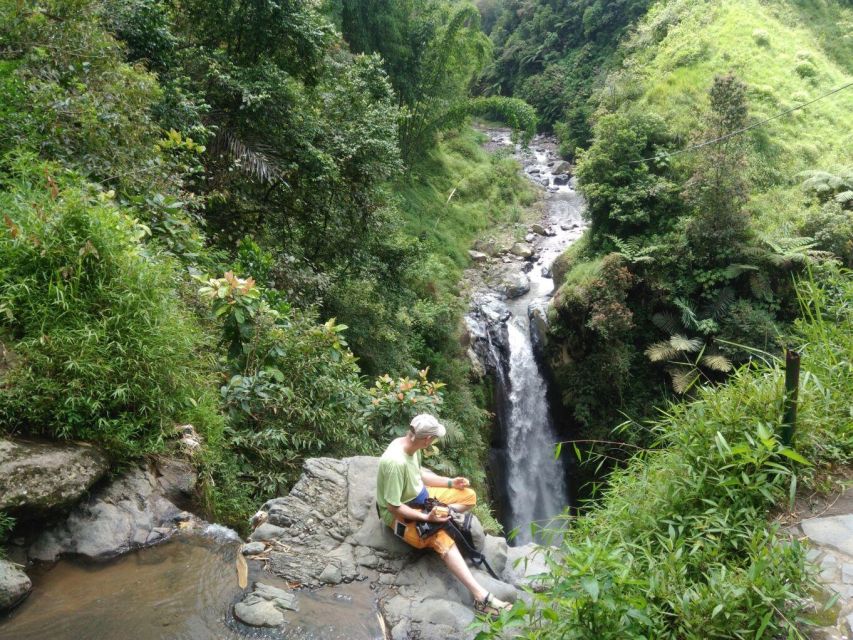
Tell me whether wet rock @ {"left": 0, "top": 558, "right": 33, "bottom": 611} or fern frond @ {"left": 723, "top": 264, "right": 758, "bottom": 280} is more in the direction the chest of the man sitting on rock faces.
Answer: the fern frond

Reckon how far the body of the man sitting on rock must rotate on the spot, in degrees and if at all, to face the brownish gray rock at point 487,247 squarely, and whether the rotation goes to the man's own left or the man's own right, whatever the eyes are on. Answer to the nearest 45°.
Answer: approximately 90° to the man's own left

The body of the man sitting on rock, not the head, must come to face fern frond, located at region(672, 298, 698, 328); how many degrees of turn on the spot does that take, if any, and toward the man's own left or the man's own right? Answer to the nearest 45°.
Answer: approximately 45° to the man's own left

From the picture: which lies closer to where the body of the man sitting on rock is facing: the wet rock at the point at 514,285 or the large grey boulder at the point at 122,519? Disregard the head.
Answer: the wet rock

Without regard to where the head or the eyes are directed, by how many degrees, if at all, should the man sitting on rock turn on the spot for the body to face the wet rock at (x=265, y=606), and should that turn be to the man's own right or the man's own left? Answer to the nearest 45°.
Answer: approximately 135° to the man's own right

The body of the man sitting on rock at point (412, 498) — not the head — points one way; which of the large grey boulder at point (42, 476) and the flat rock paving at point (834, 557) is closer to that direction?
the flat rock paving

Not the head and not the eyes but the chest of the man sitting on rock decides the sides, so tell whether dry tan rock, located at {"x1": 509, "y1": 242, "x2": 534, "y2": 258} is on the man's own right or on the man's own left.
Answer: on the man's own left

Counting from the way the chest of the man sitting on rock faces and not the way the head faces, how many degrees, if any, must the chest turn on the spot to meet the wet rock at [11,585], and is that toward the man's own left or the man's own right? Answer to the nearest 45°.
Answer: approximately 135° to the man's own right

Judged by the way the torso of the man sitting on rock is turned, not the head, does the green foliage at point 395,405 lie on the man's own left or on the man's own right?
on the man's own left

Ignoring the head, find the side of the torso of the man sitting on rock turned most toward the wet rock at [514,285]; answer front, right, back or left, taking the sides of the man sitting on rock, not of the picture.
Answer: left

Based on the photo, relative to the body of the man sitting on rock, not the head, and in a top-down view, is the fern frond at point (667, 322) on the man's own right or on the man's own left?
on the man's own left

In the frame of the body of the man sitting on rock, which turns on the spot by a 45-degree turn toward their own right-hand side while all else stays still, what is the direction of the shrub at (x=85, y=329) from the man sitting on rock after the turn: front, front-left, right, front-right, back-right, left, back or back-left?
back-right

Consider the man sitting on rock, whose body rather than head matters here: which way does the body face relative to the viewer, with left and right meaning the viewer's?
facing to the right of the viewer
